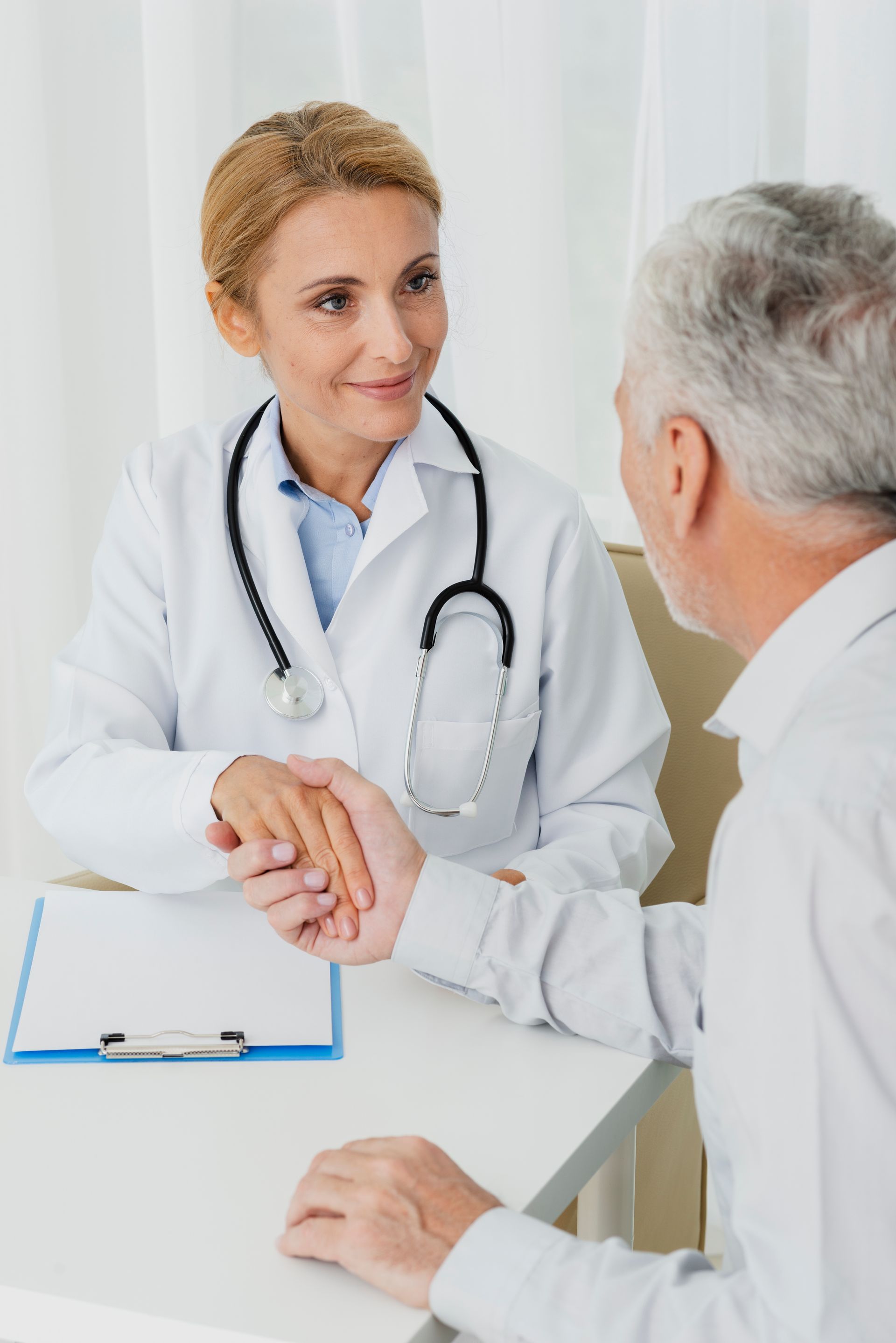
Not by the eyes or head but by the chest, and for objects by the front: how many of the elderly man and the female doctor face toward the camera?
1

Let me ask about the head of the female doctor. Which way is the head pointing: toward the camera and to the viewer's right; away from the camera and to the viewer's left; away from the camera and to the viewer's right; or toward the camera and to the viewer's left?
toward the camera and to the viewer's right

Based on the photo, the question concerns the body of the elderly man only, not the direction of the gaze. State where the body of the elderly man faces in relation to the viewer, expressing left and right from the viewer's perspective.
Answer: facing away from the viewer and to the left of the viewer

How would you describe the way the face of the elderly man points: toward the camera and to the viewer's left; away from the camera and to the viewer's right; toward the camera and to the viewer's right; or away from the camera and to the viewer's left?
away from the camera and to the viewer's left

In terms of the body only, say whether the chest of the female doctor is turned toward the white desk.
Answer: yes

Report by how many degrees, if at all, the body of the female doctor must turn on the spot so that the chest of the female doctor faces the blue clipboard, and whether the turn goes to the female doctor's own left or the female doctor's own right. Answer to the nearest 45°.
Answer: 0° — they already face it

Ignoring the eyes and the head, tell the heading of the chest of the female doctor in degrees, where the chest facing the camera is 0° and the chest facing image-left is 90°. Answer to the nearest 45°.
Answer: approximately 0°
